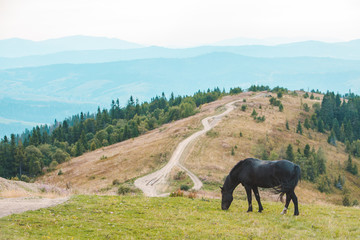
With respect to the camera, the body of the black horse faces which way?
to the viewer's left
